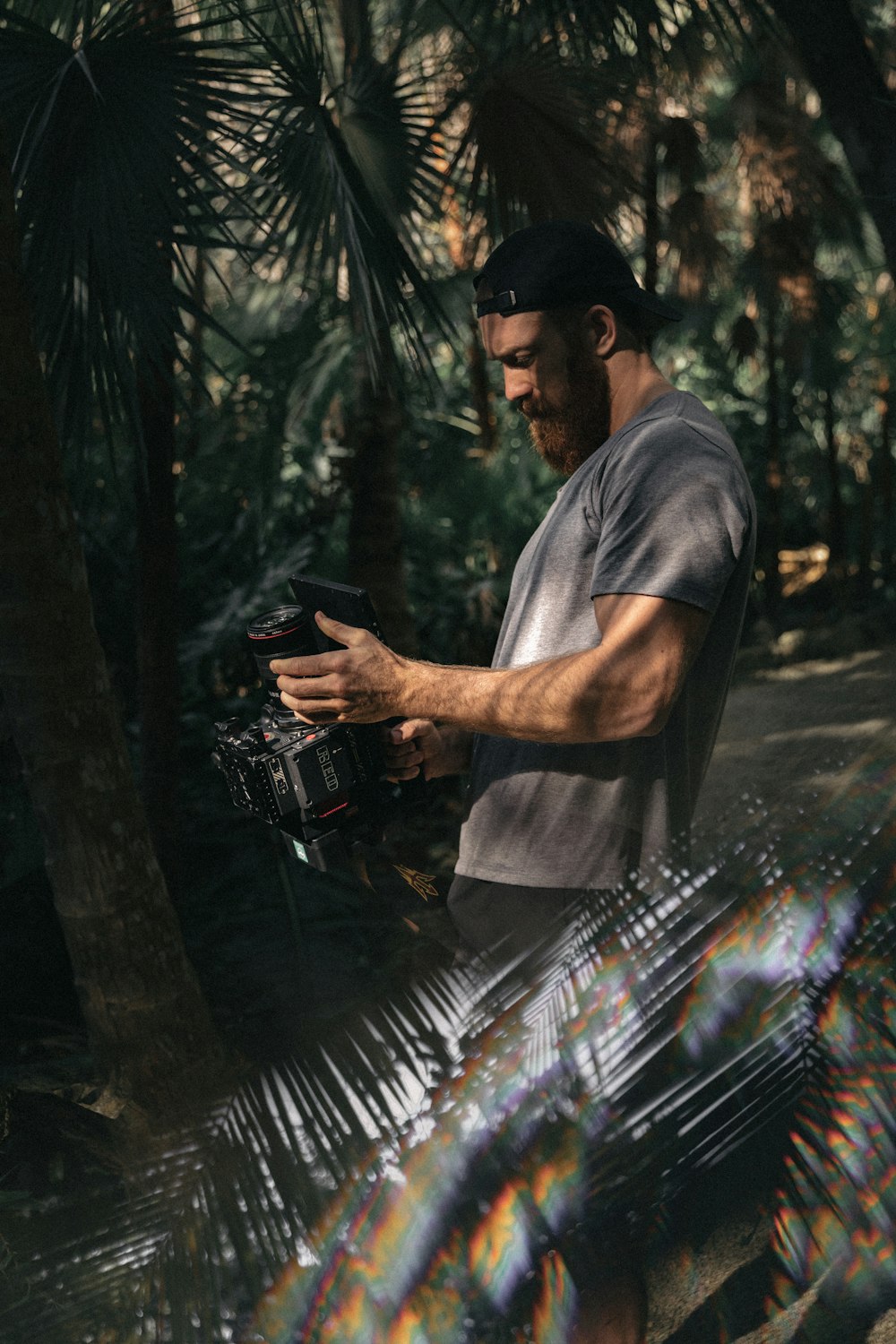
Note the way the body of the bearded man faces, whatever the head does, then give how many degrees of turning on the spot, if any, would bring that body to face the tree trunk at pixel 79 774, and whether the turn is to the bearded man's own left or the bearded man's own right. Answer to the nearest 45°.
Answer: approximately 45° to the bearded man's own right

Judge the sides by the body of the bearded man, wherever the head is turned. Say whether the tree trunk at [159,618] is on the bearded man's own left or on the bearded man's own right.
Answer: on the bearded man's own right

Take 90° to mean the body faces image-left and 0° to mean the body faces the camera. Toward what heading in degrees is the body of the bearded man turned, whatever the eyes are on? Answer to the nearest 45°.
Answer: approximately 90°
